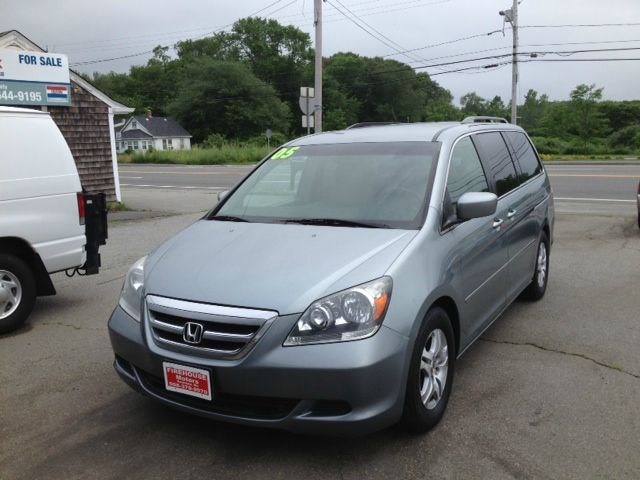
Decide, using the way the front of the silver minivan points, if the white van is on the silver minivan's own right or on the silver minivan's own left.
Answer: on the silver minivan's own right

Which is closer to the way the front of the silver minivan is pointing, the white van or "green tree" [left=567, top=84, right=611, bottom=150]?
the white van

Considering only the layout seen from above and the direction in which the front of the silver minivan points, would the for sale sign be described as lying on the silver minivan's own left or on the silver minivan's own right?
on the silver minivan's own right

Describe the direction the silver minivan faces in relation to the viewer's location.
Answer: facing the viewer and to the left of the viewer

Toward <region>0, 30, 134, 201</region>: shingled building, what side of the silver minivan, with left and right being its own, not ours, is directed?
right

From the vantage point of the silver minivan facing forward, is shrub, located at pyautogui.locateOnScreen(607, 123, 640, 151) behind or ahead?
behind

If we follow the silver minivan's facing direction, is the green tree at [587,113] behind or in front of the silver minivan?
behind

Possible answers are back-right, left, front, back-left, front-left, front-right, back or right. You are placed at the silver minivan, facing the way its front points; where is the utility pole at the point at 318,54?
back-right
